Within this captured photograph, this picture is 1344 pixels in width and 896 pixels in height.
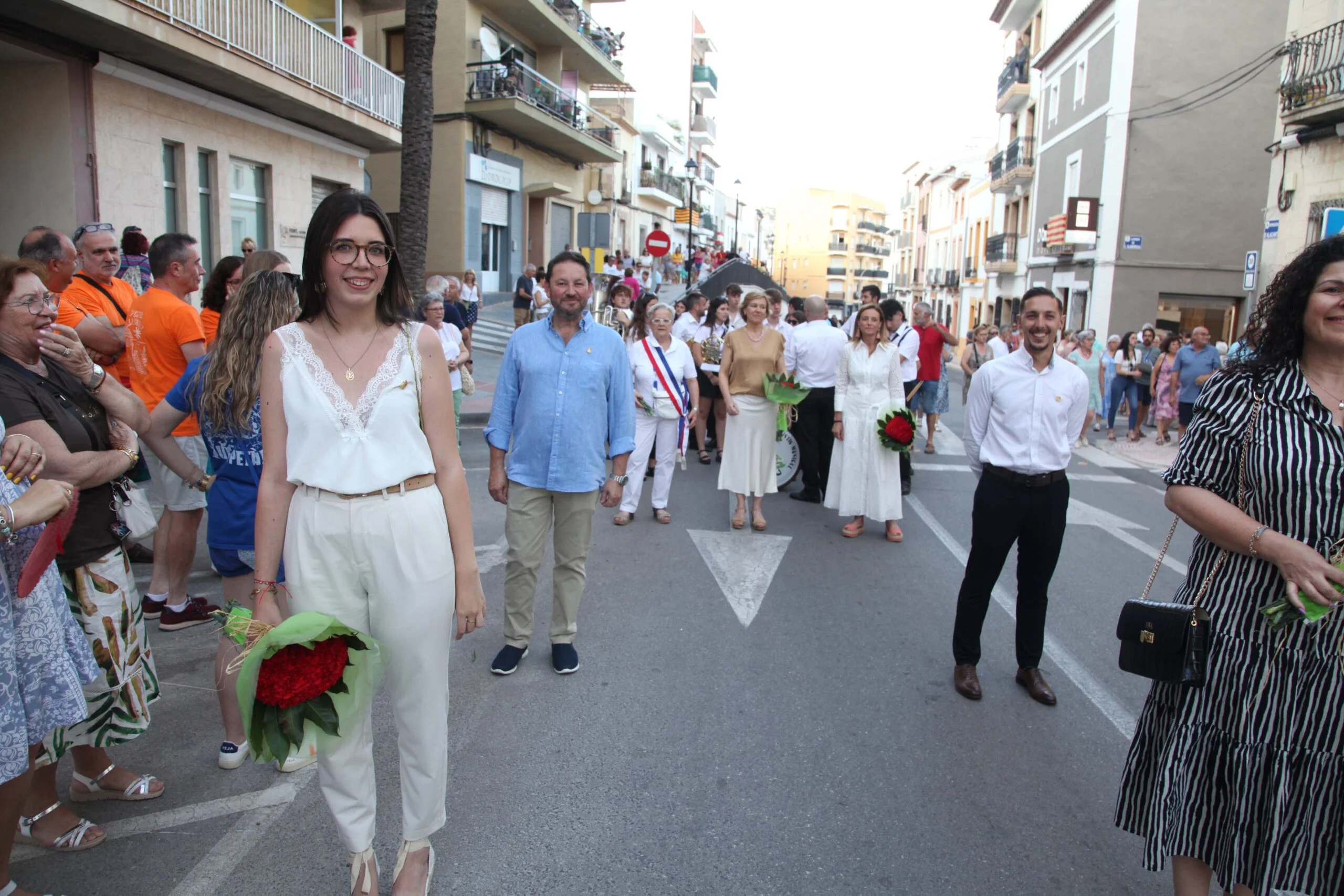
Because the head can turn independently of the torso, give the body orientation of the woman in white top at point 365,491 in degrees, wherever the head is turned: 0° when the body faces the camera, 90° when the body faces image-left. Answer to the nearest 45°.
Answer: approximately 0°

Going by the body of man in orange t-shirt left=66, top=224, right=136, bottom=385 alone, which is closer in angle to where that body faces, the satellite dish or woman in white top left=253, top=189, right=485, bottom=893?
the woman in white top

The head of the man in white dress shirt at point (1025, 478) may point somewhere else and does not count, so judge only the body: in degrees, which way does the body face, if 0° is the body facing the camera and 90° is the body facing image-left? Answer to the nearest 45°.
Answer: approximately 0°

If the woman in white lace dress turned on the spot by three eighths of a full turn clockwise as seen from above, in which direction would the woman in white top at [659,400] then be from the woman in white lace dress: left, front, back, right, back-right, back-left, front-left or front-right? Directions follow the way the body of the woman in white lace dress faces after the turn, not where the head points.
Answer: front-left

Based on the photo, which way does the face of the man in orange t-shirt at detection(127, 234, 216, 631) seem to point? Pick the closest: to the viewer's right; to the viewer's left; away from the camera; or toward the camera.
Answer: to the viewer's right

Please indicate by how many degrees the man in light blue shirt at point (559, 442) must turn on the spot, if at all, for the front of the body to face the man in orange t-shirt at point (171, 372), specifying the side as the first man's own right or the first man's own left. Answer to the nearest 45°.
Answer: approximately 90° to the first man's own right

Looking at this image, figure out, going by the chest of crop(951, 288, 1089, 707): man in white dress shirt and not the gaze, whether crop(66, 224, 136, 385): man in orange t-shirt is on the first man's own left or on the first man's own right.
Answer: on the first man's own right
